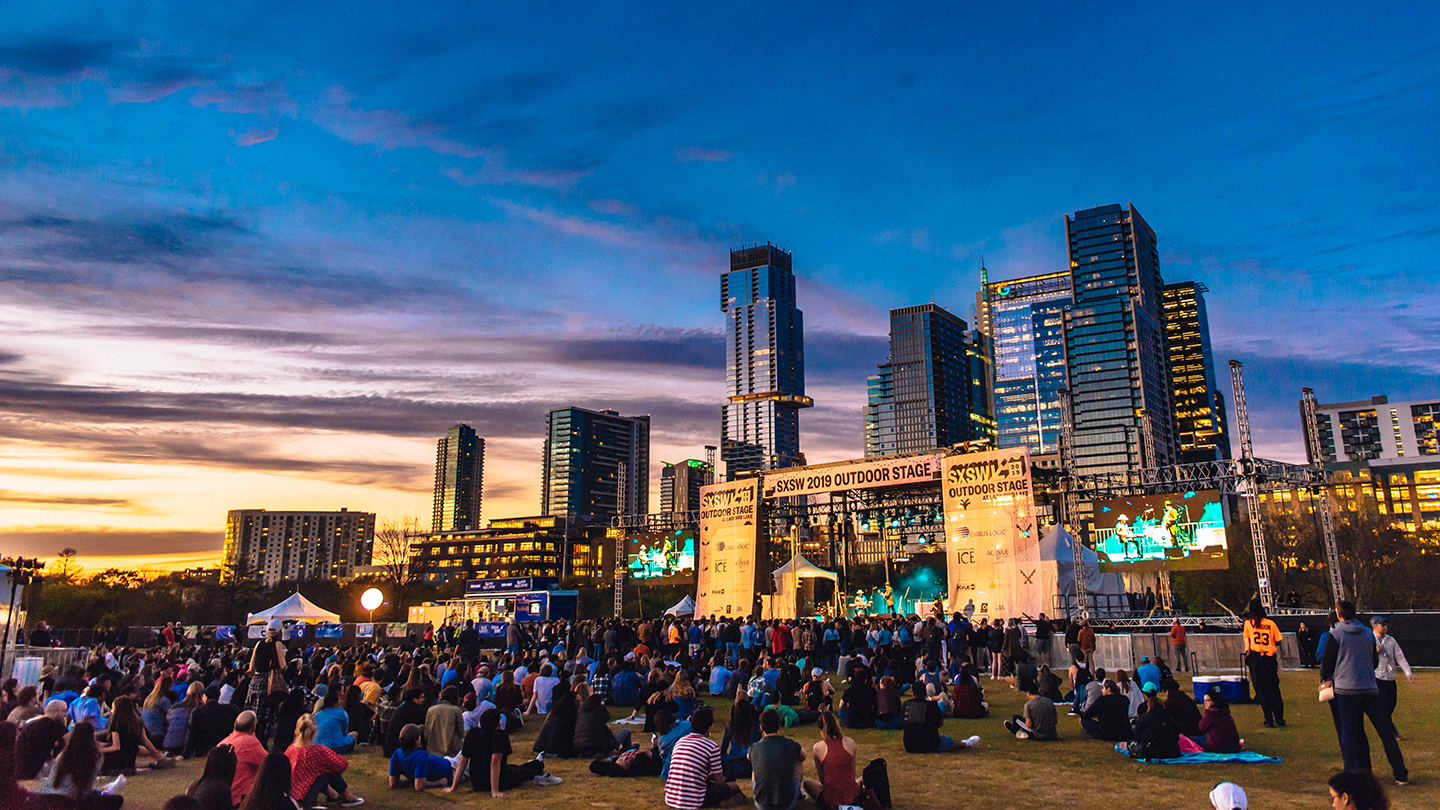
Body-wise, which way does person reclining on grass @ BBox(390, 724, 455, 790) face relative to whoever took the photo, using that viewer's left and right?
facing away from the viewer and to the right of the viewer

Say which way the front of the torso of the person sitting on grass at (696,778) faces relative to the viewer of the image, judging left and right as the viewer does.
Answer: facing away from the viewer and to the right of the viewer

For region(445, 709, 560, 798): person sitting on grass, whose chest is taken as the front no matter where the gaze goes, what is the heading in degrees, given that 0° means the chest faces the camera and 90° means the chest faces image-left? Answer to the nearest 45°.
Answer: approximately 225°

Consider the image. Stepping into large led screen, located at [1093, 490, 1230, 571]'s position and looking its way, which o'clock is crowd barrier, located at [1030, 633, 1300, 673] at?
The crowd barrier is roughly at 12 o'clock from the large led screen.

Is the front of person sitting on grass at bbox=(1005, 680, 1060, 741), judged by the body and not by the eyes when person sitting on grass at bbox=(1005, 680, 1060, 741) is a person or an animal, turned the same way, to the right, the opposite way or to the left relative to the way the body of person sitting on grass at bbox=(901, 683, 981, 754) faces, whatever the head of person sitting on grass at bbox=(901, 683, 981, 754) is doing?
to the left

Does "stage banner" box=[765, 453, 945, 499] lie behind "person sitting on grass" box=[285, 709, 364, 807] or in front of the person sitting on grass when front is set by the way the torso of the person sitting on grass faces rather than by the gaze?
in front

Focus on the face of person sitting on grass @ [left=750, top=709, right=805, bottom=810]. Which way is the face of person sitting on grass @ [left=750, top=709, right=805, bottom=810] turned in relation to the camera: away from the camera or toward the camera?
away from the camera

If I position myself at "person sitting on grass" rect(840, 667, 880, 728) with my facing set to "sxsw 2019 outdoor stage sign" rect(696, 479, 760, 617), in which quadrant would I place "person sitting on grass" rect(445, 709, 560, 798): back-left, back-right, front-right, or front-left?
back-left

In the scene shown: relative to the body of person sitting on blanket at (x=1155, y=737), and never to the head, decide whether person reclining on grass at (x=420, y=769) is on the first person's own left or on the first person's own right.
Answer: on the first person's own left

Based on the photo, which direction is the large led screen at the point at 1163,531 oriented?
toward the camera

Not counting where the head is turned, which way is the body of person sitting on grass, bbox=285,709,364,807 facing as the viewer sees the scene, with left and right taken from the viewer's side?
facing away from the viewer and to the right of the viewer

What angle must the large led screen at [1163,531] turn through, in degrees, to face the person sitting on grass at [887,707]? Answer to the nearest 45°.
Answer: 0° — it already faces them

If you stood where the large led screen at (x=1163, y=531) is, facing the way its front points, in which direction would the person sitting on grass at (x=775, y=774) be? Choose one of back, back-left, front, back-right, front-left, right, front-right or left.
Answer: front

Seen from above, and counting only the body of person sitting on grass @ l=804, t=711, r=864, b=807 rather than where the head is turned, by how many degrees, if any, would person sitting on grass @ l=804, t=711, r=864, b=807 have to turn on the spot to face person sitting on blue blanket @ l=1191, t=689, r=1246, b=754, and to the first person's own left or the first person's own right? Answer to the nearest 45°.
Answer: approximately 45° to the first person's own right

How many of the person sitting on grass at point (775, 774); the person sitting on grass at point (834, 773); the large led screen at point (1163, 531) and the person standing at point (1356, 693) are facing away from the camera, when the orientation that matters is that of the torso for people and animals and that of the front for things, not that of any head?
3

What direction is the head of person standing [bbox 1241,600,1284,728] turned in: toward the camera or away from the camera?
away from the camera

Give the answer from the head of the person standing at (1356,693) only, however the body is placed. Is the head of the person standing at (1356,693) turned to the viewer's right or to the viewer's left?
to the viewer's left

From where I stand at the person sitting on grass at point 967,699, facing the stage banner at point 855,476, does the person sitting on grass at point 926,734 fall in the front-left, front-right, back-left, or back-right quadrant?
back-left

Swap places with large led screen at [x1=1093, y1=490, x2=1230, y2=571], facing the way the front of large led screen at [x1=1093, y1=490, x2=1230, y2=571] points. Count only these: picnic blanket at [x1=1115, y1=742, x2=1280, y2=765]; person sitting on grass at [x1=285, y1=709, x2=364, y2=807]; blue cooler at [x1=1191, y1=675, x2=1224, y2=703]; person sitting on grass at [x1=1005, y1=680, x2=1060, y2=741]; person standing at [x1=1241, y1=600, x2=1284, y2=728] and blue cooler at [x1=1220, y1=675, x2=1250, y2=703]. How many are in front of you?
6
